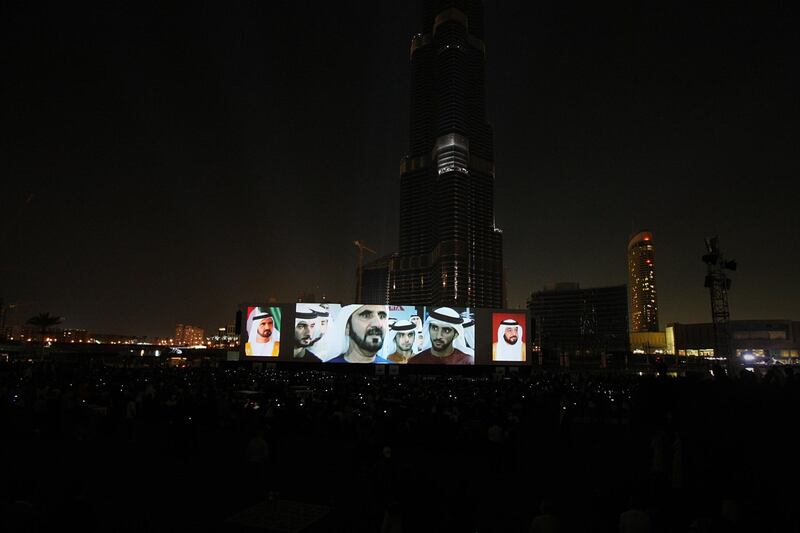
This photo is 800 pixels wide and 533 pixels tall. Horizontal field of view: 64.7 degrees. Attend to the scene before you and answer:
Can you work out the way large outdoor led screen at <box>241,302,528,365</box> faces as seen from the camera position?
facing the viewer
